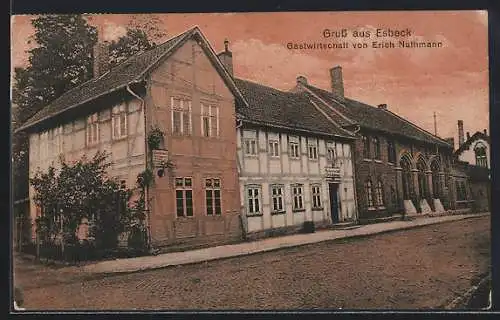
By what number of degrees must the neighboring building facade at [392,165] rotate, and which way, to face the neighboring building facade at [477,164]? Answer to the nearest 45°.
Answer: approximately 45° to its left

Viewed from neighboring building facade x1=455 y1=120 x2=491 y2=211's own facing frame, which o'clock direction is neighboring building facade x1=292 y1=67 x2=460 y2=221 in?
neighboring building facade x1=292 y1=67 x2=460 y2=221 is roughly at 3 o'clock from neighboring building facade x1=455 y1=120 x2=491 y2=211.

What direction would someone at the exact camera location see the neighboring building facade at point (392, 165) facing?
facing the viewer and to the right of the viewer

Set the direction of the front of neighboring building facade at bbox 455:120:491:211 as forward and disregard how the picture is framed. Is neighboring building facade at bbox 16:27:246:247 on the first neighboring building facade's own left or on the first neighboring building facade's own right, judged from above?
on the first neighboring building facade's own right

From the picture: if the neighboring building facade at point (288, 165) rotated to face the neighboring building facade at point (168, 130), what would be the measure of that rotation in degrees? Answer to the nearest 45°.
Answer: approximately 135° to its right

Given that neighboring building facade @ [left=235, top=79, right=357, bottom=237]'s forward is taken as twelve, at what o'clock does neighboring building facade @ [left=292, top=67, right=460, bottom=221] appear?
neighboring building facade @ [left=292, top=67, right=460, bottom=221] is roughly at 10 o'clock from neighboring building facade @ [left=235, top=79, right=357, bottom=237].

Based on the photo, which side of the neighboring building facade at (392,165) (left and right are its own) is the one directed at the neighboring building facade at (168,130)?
right

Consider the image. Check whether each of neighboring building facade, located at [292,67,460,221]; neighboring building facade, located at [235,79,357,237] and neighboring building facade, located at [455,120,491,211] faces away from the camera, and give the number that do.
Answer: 0

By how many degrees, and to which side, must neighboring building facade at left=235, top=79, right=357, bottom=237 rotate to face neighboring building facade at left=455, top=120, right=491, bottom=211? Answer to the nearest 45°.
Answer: approximately 45° to its left

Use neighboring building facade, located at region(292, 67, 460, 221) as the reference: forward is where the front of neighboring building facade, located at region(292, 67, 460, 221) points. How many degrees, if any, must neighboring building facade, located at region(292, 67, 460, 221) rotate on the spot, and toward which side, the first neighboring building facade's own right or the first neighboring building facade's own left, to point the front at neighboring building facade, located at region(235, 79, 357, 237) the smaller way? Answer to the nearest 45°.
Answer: approximately 135° to the first neighboring building facade's own right

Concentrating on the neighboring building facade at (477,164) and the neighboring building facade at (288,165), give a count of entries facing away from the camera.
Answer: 0

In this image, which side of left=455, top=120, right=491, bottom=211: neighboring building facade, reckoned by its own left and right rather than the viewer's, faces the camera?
front
